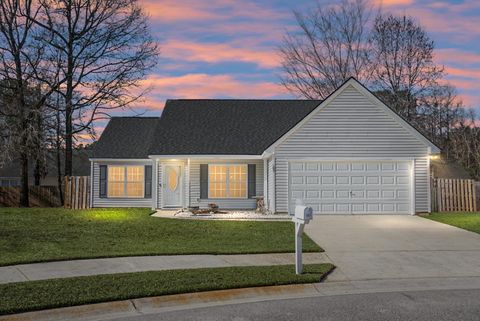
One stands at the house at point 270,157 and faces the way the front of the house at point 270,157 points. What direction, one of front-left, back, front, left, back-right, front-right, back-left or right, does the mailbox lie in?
front

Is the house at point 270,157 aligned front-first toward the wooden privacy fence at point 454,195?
no

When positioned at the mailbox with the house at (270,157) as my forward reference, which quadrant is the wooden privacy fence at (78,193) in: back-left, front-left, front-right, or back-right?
front-left

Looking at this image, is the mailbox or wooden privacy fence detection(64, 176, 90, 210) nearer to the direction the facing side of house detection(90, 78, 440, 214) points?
the mailbox

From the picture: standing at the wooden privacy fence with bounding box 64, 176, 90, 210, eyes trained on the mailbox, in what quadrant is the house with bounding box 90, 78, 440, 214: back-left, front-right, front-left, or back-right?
front-left

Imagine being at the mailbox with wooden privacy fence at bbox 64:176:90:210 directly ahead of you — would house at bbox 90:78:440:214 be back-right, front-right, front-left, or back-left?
front-right

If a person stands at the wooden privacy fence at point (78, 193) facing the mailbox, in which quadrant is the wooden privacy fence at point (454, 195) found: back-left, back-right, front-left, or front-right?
front-left

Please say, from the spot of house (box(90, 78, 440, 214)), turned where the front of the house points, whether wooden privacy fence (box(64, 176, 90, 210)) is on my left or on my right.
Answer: on my right

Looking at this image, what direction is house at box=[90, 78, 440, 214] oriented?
toward the camera
